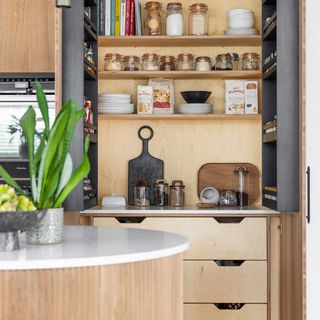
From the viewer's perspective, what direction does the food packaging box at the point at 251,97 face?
toward the camera

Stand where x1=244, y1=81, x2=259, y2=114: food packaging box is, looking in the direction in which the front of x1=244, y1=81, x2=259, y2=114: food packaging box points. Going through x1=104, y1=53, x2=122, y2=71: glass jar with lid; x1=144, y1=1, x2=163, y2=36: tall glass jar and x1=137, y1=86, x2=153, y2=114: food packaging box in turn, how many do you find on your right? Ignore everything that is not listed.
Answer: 3

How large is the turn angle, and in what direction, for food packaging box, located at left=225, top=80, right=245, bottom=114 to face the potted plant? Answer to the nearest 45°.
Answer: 0° — it already faces it

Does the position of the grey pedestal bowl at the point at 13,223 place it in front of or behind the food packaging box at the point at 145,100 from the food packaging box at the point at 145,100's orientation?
in front

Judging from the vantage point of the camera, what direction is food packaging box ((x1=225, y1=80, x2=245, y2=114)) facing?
facing the viewer

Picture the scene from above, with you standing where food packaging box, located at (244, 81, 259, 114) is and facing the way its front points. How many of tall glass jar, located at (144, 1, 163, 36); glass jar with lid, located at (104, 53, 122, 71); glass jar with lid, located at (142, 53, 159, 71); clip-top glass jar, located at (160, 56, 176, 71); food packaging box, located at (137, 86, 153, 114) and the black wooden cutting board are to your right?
6

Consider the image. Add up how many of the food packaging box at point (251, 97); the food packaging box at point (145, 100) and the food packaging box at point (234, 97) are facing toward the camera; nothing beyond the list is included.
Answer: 3

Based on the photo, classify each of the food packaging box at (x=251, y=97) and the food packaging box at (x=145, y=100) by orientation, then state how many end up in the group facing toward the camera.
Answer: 2

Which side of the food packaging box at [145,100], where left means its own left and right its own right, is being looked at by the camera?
front

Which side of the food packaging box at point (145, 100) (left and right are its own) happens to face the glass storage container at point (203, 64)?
left
